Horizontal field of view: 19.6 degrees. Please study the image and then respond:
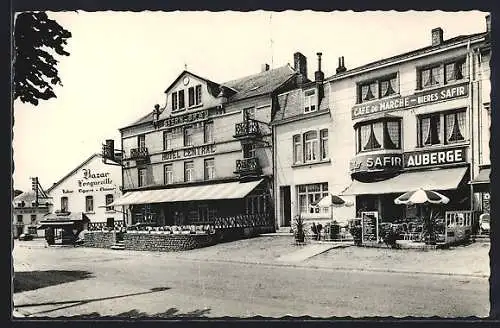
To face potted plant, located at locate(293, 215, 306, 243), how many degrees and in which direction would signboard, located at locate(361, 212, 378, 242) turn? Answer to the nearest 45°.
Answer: approximately 90° to its right

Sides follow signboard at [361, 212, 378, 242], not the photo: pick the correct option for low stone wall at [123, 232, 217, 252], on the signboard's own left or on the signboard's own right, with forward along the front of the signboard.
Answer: on the signboard's own right

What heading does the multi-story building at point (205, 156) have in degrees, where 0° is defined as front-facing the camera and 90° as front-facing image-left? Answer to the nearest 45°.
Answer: approximately 45°

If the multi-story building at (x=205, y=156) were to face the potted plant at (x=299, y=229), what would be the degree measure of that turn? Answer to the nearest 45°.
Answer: approximately 90° to its left

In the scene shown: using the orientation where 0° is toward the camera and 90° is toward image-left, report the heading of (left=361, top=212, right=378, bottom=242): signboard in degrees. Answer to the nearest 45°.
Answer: approximately 0°
